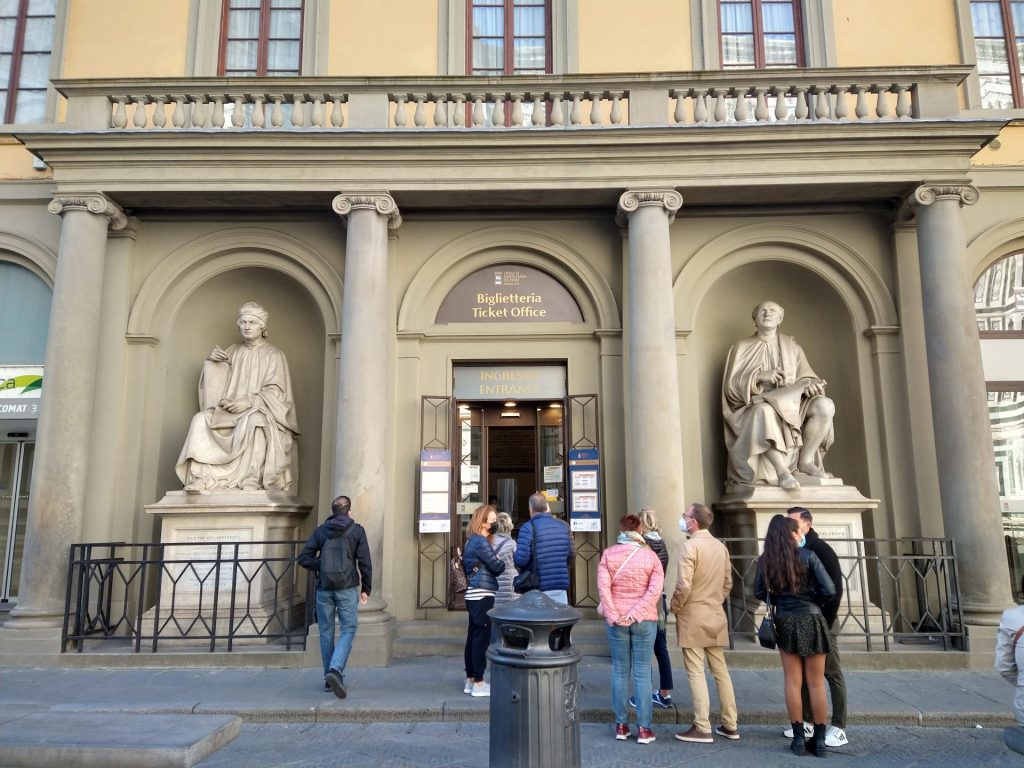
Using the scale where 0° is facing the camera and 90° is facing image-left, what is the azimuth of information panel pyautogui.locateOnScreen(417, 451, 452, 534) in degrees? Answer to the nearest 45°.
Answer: approximately 0°

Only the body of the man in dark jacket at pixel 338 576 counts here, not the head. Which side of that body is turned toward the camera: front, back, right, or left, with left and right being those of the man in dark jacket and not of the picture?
back

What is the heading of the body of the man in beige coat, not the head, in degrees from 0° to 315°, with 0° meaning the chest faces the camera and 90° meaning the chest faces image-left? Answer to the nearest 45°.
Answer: approximately 135°

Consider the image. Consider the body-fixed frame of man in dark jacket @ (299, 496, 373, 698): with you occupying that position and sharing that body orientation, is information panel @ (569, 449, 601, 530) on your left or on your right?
on your right

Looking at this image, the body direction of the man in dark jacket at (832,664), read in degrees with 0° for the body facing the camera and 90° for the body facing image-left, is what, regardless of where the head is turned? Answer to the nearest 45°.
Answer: approximately 90°

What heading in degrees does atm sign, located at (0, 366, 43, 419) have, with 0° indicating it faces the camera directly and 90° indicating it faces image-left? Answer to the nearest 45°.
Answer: approximately 0°
